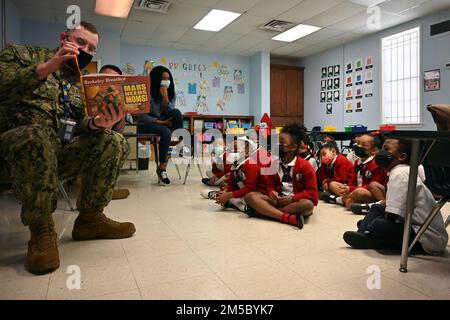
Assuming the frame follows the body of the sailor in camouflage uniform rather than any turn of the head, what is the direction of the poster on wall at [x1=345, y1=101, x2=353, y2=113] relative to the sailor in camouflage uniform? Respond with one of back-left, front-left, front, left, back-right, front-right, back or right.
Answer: left

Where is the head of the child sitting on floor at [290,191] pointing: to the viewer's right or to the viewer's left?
to the viewer's left

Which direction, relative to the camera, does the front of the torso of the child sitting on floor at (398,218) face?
to the viewer's left

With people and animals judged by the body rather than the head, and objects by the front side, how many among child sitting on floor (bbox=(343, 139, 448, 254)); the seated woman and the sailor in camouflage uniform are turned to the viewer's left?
1

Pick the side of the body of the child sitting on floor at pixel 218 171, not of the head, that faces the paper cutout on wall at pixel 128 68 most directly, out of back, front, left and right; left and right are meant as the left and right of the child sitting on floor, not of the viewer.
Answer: right

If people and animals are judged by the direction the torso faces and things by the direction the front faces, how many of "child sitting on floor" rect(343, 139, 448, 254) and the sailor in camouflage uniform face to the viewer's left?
1

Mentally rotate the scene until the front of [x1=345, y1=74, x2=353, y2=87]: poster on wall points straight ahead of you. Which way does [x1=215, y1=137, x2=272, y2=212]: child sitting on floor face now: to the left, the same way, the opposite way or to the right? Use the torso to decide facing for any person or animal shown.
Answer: the same way

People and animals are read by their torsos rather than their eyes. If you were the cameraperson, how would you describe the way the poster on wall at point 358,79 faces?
facing the viewer and to the left of the viewer

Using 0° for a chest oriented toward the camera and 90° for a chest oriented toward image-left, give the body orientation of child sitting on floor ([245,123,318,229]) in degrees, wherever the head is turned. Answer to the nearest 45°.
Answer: approximately 45°

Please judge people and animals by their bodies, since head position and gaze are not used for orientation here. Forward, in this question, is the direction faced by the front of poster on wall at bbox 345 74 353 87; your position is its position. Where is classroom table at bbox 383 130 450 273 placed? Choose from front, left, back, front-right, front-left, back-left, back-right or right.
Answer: front-left

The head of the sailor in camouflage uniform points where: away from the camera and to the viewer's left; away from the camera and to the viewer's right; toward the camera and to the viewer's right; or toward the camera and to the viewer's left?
toward the camera and to the viewer's right

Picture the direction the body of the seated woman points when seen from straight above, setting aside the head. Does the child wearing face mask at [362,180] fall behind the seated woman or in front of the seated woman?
in front

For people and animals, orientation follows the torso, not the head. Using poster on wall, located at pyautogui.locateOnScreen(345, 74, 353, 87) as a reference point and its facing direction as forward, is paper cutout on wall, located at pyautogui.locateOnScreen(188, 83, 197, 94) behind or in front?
in front

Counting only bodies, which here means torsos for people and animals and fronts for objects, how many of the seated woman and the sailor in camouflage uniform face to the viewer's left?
0

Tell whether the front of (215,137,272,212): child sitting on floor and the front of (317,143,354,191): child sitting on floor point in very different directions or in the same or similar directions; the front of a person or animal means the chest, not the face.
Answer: same or similar directions
